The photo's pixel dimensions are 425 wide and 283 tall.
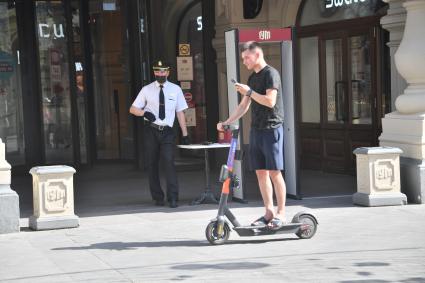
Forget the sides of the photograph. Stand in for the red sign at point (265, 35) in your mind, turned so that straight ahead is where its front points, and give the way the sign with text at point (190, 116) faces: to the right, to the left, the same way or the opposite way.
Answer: the same way

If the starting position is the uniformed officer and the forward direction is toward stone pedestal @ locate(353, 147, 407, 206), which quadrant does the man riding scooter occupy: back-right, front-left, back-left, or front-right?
front-right

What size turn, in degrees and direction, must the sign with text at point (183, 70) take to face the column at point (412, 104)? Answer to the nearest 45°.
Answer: approximately 45° to its left

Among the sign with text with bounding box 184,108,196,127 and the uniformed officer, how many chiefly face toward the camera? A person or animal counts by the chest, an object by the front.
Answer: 2

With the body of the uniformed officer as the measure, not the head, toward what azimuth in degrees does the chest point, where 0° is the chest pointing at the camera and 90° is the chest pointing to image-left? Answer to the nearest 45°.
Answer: approximately 0°

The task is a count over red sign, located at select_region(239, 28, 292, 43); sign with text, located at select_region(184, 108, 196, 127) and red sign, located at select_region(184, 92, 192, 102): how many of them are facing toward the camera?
3

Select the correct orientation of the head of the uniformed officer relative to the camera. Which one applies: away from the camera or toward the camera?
toward the camera

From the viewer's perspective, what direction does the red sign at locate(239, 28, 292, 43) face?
toward the camera

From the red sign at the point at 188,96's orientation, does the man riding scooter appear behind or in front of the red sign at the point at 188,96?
in front

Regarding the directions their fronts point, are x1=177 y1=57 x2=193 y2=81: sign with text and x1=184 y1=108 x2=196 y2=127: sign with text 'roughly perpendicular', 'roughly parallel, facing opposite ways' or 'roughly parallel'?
roughly parallel

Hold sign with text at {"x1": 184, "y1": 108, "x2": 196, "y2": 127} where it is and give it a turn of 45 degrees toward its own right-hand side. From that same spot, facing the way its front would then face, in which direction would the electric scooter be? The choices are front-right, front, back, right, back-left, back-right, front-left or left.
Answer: front-left

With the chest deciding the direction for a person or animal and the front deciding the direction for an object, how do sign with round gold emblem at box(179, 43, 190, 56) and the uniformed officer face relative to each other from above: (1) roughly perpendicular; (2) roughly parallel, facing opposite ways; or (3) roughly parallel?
roughly parallel

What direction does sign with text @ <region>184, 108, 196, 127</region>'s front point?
toward the camera

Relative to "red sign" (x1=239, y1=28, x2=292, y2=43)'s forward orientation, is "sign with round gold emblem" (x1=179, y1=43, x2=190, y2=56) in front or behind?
behind
